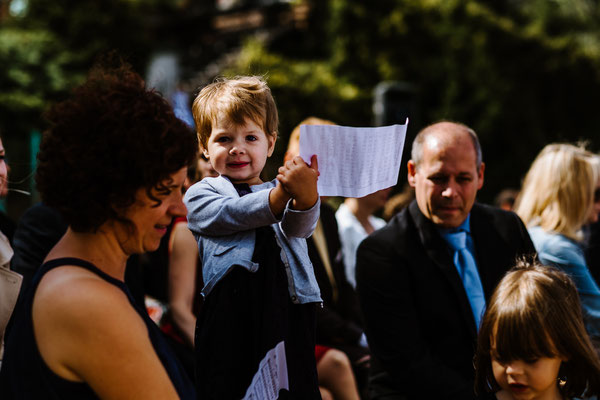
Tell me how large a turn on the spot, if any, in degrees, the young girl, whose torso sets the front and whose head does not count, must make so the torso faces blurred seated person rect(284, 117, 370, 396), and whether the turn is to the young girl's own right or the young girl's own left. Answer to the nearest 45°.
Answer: approximately 90° to the young girl's own right

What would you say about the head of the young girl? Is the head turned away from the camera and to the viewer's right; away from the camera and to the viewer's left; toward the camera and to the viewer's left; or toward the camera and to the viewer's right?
toward the camera and to the viewer's left

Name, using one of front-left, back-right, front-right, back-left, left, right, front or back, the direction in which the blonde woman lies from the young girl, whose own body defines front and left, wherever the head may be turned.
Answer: back-right

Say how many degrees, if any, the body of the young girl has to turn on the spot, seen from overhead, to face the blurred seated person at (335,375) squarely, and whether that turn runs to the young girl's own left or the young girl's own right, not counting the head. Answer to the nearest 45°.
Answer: approximately 90° to the young girl's own right

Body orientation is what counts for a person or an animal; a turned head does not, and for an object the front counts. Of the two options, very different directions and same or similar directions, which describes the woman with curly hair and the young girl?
very different directions

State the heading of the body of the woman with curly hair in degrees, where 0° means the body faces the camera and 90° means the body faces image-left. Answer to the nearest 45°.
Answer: approximately 270°

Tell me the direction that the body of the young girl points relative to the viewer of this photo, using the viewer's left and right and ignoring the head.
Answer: facing the viewer and to the left of the viewer
